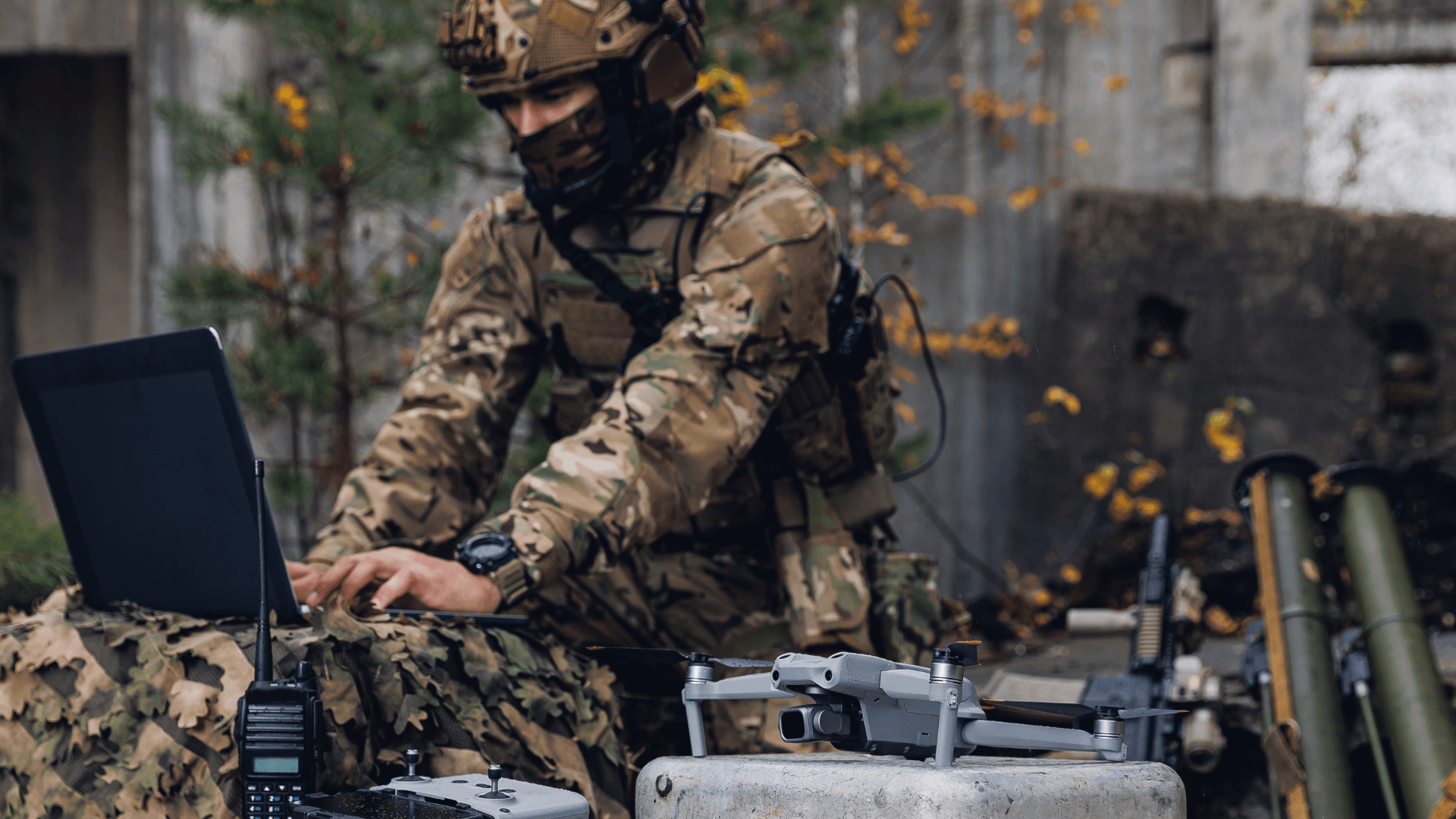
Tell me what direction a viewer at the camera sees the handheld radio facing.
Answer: facing the viewer

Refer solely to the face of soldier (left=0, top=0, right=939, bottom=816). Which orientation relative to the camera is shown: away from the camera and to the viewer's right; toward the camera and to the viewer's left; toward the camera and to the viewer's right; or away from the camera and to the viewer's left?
toward the camera and to the viewer's left

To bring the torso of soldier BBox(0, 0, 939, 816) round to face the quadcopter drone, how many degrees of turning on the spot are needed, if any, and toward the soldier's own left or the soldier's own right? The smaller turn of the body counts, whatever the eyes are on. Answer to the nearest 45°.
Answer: approximately 45° to the soldier's own left

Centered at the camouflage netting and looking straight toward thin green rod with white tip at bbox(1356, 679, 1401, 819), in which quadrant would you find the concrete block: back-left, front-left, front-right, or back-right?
front-right

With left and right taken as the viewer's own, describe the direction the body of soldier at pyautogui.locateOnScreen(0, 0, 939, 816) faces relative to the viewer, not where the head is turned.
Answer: facing the viewer and to the left of the viewer
